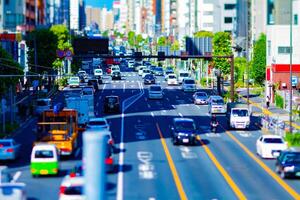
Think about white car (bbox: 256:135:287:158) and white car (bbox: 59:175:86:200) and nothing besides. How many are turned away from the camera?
1

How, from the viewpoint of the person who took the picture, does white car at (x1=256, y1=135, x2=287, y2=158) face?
facing the viewer and to the right of the viewer

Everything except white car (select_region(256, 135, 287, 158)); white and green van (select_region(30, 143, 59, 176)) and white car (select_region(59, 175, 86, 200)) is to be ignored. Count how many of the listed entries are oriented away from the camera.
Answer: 2

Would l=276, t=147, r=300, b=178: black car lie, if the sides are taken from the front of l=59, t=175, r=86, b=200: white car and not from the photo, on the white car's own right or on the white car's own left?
on the white car's own right

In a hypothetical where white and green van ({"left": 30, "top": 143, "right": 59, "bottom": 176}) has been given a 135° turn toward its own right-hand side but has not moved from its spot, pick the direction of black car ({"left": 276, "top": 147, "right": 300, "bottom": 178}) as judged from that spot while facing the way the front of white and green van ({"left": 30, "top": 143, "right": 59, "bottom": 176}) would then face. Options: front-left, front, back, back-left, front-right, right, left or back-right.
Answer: front-left

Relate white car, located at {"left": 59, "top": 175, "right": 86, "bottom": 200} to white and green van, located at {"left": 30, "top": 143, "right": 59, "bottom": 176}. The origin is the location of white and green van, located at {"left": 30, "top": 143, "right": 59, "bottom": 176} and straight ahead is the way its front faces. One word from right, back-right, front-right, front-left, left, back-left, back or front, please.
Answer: back

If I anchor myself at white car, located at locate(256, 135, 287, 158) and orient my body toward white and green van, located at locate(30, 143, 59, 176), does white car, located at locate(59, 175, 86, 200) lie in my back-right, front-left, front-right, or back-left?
front-left

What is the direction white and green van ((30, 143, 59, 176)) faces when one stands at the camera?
facing away from the viewer

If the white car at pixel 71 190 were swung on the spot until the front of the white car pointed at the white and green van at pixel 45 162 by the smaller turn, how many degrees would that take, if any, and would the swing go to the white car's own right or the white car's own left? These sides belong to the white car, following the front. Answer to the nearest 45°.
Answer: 0° — it already faces it

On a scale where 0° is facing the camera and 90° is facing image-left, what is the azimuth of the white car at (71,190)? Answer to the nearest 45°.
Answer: approximately 180°

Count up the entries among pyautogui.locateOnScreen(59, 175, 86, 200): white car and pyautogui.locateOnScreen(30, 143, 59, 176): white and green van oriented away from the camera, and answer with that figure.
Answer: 2

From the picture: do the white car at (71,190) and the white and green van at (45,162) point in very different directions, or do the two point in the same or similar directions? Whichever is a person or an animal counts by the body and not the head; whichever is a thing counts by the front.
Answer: same or similar directions

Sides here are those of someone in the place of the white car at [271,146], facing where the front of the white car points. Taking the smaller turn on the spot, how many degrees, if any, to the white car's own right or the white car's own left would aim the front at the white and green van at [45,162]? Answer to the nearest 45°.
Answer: approximately 90° to the white car's own right

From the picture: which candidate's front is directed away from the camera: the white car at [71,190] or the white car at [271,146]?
the white car at [71,190]
